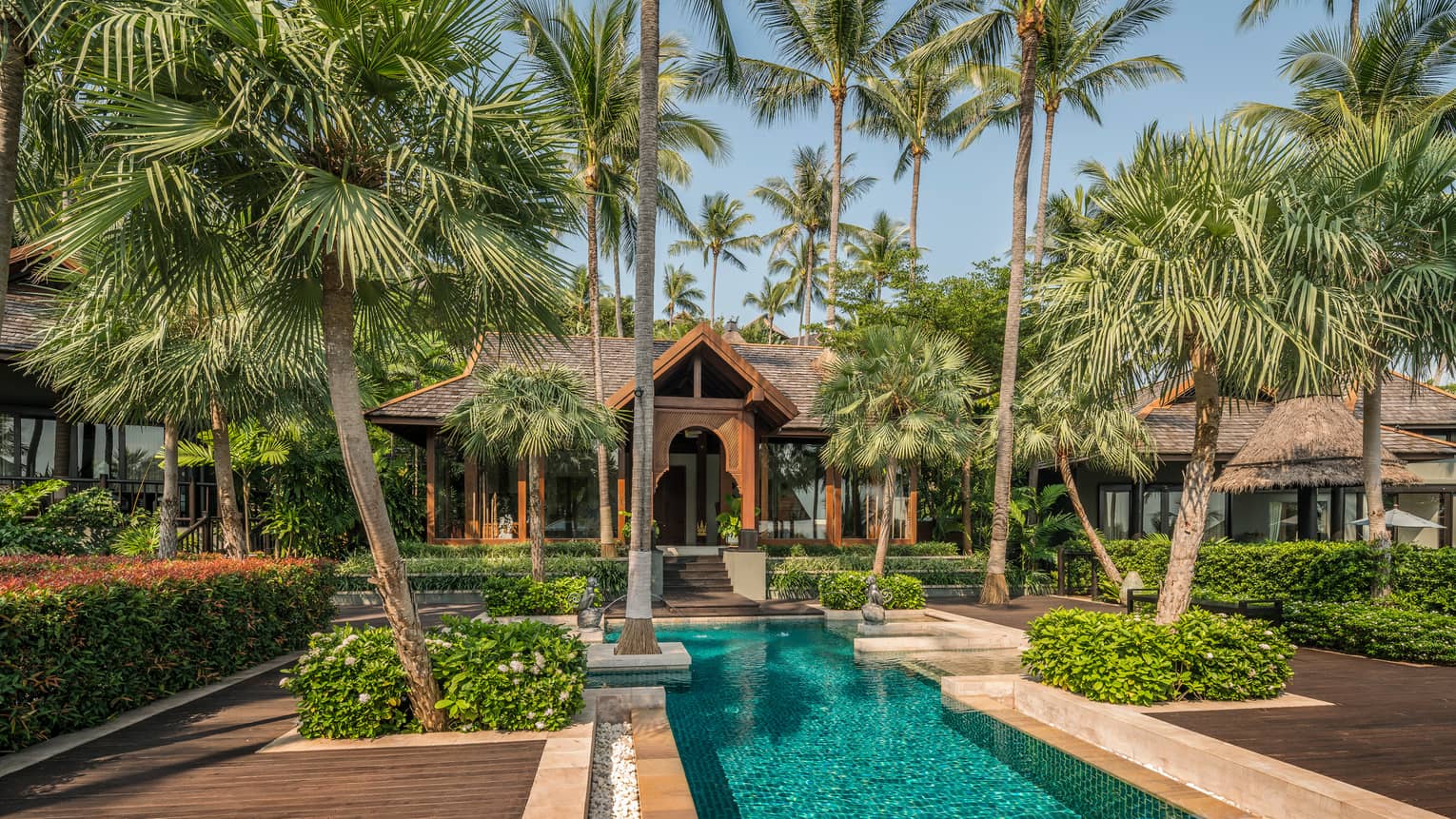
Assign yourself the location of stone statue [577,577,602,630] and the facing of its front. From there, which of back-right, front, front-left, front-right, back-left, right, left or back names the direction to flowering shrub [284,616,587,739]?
right

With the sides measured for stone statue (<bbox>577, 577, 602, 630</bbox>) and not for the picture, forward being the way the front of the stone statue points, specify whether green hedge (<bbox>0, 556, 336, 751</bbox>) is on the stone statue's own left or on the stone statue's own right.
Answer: on the stone statue's own right

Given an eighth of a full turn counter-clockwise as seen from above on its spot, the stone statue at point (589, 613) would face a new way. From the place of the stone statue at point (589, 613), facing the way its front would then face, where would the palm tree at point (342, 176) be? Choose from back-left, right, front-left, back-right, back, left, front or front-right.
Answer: back-right

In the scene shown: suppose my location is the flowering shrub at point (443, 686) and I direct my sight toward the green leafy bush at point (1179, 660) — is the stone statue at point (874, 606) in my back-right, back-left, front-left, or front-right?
front-left

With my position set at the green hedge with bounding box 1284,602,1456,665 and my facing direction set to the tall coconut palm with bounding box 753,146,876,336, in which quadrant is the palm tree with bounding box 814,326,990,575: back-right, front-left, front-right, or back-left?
front-left

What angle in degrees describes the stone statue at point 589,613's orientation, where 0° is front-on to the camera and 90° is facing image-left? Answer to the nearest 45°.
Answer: approximately 270°
